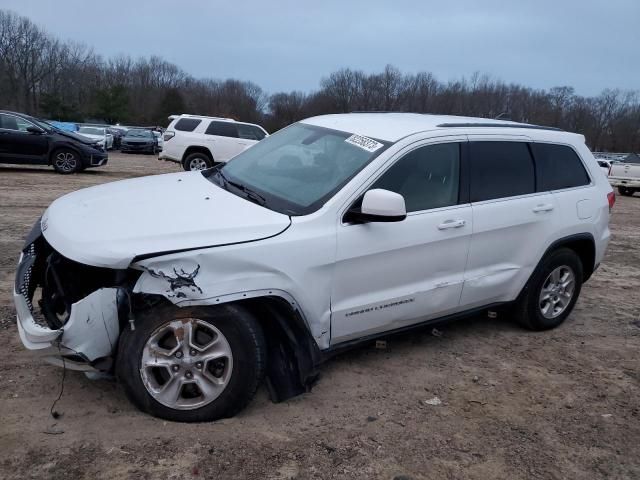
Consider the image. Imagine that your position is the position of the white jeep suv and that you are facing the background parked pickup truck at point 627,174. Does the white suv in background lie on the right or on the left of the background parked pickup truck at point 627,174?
left

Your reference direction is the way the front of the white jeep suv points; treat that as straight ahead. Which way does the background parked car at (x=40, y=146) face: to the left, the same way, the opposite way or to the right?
the opposite way

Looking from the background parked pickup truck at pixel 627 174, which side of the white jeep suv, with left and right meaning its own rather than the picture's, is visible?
back

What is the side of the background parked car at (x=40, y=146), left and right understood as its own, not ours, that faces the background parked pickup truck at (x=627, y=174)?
front

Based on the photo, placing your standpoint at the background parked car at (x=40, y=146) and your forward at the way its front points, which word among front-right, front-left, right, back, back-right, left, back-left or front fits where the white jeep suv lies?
right

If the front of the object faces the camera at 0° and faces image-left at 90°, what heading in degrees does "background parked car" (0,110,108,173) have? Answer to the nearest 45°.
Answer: approximately 270°

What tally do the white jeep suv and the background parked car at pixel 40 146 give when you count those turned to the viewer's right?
1

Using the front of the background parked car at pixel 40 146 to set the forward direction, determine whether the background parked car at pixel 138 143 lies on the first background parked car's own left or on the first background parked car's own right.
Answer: on the first background parked car's own left

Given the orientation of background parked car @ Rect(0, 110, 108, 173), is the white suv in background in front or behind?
in front

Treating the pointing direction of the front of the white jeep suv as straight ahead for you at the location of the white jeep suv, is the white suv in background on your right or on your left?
on your right

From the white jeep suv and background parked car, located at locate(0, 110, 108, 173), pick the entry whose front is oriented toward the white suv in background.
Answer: the background parked car
